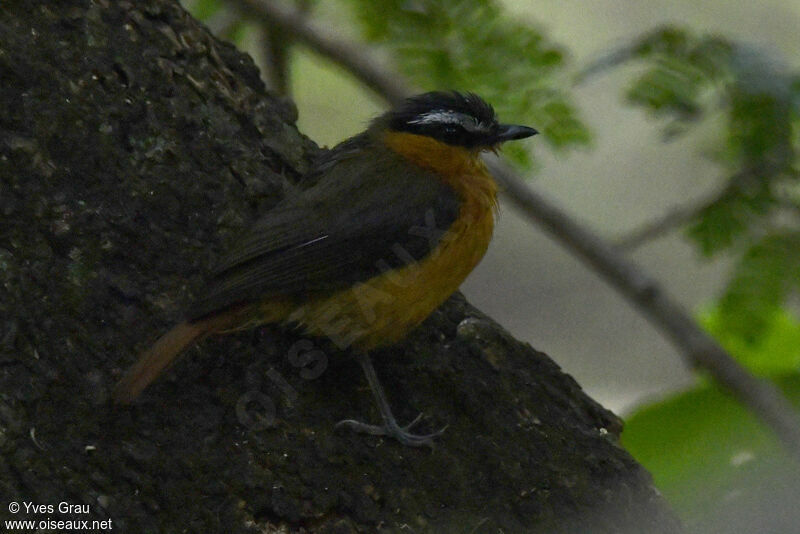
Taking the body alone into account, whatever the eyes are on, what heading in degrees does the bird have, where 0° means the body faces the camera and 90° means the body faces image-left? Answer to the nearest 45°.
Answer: approximately 270°

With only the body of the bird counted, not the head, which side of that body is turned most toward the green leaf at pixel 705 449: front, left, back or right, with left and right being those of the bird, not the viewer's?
front

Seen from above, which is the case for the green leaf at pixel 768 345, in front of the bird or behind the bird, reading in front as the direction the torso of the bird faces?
in front

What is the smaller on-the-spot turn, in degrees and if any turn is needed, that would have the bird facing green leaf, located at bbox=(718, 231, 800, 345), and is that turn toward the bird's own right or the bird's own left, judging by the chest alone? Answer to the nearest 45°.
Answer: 0° — it already faces it

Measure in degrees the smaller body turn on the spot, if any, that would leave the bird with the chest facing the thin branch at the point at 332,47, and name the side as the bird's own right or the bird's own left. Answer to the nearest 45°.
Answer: approximately 135° to the bird's own left
